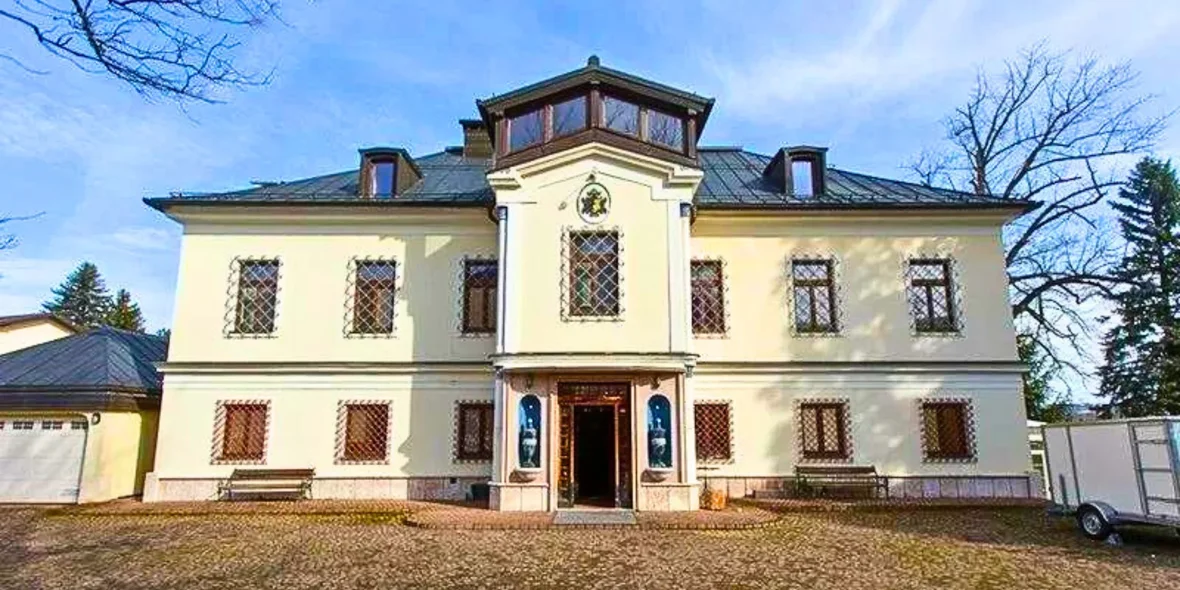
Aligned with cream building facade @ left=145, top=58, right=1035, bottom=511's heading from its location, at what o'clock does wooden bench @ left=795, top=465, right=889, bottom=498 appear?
The wooden bench is roughly at 9 o'clock from the cream building facade.

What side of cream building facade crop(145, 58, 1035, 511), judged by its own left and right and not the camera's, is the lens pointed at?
front

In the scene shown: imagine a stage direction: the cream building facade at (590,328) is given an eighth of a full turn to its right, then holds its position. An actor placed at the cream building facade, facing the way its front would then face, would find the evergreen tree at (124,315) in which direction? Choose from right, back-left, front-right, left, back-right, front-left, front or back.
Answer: right

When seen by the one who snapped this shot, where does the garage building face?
facing the viewer

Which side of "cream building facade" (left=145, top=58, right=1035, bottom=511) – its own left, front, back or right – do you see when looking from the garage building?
right

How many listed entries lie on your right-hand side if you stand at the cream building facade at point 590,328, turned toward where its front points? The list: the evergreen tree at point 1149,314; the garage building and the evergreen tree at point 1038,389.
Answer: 1

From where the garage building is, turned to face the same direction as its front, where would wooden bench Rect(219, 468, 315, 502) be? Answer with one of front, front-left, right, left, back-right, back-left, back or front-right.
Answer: front-left

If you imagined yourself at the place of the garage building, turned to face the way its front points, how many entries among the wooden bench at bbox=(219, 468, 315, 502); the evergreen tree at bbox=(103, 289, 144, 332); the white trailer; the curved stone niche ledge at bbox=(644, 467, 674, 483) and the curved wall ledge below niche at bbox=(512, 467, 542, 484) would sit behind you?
1

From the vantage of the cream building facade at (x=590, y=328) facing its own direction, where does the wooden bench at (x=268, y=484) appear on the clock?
The wooden bench is roughly at 3 o'clock from the cream building facade.

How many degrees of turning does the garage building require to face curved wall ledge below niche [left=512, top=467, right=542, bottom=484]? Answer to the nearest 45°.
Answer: approximately 45° to its left

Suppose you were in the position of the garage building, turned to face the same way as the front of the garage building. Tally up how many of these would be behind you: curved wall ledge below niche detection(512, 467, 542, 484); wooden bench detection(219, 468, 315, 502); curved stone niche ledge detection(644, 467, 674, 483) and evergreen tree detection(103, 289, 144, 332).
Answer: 1

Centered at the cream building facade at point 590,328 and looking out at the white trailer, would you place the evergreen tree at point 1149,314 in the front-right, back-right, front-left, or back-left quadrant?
front-left

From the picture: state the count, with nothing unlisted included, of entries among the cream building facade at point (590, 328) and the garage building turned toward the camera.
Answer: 2

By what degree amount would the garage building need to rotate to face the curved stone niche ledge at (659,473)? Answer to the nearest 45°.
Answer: approximately 45° to its left

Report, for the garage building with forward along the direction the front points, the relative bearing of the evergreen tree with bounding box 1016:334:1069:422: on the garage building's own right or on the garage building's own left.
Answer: on the garage building's own left

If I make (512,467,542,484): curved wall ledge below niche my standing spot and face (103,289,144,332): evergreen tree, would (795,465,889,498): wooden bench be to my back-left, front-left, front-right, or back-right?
back-right
